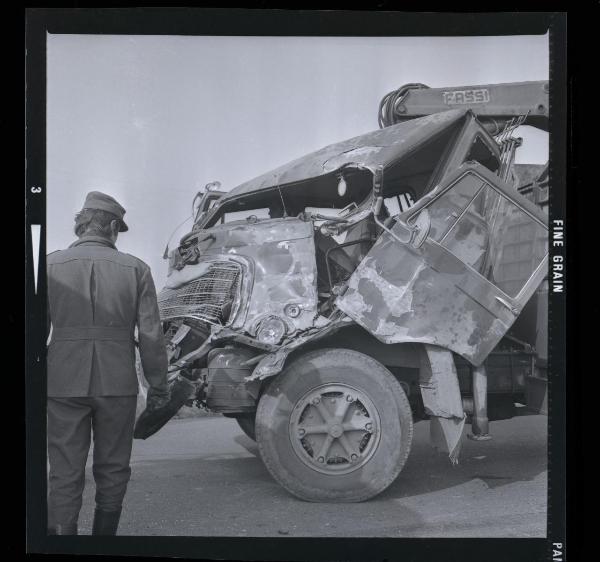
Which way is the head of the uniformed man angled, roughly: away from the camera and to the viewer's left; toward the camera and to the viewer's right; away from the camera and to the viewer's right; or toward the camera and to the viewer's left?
away from the camera and to the viewer's right

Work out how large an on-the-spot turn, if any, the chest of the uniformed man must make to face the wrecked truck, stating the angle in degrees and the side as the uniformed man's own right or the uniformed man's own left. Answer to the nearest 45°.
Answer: approximately 90° to the uniformed man's own right

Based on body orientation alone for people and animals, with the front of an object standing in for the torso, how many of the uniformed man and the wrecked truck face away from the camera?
1

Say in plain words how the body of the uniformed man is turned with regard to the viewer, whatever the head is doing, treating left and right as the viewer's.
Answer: facing away from the viewer

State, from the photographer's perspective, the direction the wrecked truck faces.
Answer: facing the viewer and to the left of the viewer

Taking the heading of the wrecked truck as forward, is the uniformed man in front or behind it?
in front

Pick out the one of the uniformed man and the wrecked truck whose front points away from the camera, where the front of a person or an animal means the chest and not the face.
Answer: the uniformed man
